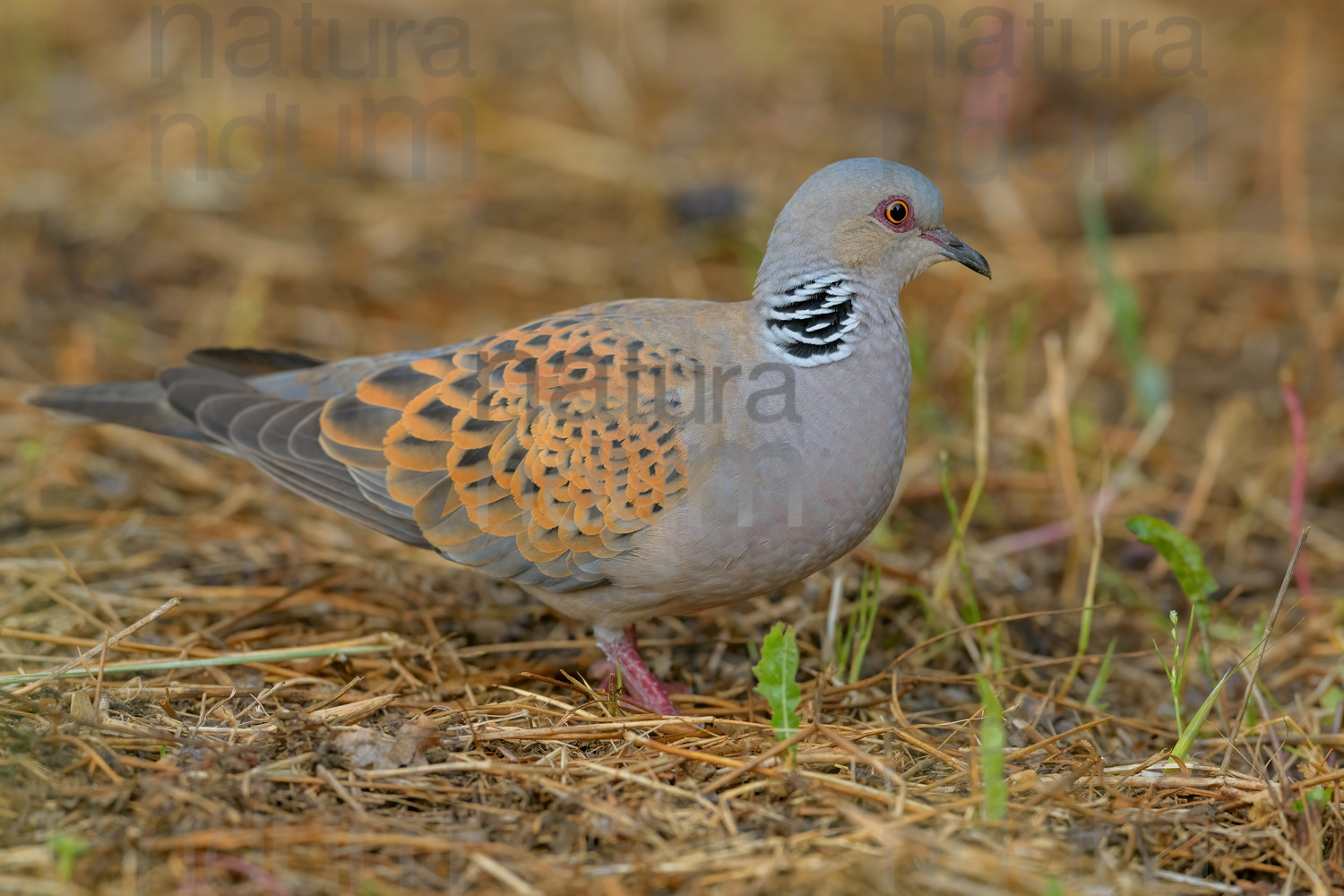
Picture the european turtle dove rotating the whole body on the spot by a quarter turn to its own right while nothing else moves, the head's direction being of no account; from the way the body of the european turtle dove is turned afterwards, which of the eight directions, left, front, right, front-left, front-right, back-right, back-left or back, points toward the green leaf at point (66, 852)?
front-right

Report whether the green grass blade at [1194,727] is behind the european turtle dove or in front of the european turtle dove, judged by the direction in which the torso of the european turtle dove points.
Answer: in front

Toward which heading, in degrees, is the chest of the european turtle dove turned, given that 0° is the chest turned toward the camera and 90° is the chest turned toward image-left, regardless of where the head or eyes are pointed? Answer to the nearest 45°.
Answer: approximately 270°

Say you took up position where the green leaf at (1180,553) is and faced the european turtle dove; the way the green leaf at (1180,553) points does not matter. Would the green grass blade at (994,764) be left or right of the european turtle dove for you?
left

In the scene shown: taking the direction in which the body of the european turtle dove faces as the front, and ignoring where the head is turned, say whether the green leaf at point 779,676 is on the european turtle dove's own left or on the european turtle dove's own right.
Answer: on the european turtle dove's own right

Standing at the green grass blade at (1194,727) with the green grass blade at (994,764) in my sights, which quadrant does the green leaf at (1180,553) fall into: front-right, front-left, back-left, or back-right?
back-right

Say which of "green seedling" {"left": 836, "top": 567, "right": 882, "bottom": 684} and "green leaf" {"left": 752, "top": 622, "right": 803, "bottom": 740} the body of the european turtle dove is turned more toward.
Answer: the green seedling

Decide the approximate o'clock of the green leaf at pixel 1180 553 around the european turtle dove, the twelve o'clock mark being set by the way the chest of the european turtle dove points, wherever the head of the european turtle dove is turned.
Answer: The green leaf is roughly at 12 o'clock from the european turtle dove.
